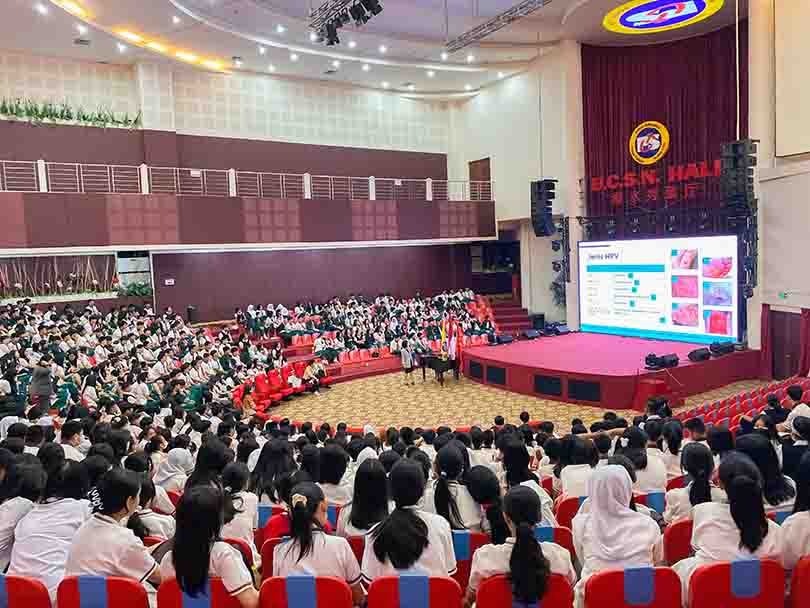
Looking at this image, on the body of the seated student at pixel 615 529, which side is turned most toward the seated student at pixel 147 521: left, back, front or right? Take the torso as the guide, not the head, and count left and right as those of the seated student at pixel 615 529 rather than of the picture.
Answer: left

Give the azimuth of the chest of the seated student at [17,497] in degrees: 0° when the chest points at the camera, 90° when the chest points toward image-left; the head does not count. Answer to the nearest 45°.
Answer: approximately 225°

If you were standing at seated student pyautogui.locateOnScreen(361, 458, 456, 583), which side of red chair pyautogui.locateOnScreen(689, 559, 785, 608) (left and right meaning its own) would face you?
left

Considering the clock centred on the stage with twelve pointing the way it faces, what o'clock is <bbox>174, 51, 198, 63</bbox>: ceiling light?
The ceiling light is roughly at 2 o'clock from the stage.

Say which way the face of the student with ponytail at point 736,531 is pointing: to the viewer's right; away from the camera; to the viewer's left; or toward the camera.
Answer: away from the camera

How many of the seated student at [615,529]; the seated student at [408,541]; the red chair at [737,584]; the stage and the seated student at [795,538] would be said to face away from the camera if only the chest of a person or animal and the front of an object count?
4

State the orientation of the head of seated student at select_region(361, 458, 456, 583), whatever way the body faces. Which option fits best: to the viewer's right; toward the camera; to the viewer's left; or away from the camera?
away from the camera

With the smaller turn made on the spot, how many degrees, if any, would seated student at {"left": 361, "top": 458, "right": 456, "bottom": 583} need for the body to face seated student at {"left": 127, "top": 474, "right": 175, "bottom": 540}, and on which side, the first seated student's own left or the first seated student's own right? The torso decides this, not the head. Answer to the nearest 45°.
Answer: approximately 45° to the first seated student's own left

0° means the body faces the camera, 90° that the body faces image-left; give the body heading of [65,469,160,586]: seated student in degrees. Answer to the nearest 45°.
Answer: approximately 225°

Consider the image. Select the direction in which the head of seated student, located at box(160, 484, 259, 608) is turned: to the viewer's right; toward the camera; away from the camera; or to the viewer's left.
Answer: away from the camera

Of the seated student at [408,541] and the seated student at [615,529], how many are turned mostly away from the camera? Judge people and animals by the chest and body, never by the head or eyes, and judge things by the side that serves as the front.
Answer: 2

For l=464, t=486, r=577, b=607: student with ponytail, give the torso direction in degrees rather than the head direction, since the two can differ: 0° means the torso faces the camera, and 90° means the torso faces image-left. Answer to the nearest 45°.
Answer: approximately 180°

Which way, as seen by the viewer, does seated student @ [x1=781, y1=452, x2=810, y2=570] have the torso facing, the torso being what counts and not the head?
away from the camera

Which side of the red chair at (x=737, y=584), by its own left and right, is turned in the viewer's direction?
back

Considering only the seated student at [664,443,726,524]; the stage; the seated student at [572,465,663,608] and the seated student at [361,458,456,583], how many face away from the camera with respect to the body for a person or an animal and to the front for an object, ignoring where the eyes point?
3

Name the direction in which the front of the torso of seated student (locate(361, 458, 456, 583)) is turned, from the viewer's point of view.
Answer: away from the camera

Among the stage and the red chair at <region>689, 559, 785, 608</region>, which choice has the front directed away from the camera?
the red chair
